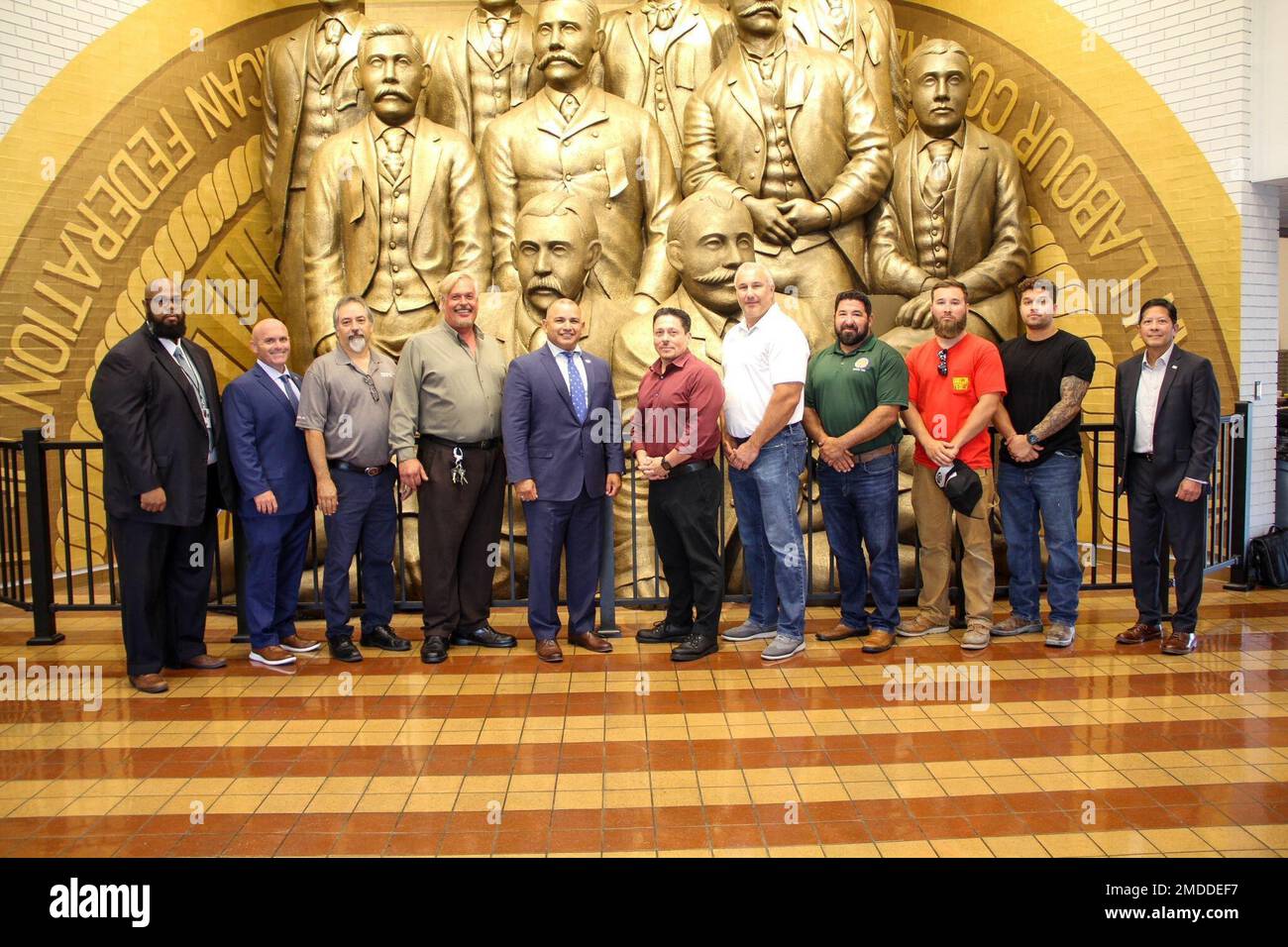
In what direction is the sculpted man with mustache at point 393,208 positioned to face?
toward the camera

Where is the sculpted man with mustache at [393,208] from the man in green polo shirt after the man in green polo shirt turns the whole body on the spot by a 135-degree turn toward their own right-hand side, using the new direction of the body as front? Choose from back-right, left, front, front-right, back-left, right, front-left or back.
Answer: front-left

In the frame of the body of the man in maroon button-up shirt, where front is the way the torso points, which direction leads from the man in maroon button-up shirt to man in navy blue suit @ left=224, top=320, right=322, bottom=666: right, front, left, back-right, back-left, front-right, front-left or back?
front-right

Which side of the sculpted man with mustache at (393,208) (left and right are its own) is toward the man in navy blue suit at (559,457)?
front

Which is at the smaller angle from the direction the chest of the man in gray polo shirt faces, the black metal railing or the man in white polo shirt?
the man in white polo shirt

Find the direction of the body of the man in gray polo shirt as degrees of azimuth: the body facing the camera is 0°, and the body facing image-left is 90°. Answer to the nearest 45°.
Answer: approximately 315°

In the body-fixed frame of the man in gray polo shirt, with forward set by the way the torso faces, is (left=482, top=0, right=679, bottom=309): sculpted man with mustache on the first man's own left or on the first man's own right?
on the first man's own left

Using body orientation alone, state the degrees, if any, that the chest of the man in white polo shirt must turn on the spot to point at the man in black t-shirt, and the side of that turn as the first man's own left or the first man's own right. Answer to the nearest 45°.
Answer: approximately 135° to the first man's own left

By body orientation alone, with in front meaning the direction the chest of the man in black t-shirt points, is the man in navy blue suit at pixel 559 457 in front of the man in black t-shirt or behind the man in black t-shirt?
in front

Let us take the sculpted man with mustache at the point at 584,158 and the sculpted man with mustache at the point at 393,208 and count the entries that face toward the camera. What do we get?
2

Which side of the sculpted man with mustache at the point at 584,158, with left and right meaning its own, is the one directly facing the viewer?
front
